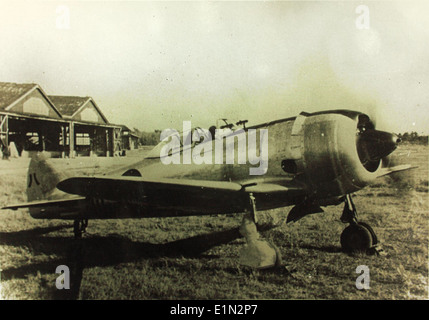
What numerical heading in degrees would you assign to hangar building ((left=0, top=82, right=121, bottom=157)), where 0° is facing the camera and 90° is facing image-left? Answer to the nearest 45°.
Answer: approximately 315°

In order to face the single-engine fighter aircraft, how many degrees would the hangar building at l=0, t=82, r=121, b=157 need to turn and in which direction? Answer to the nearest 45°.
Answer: approximately 45° to its right

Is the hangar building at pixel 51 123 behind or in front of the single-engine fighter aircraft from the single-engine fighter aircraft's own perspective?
behind

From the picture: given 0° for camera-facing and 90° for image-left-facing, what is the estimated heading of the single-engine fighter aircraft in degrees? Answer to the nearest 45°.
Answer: approximately 315°

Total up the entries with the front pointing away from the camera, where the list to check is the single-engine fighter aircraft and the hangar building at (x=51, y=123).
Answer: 0
